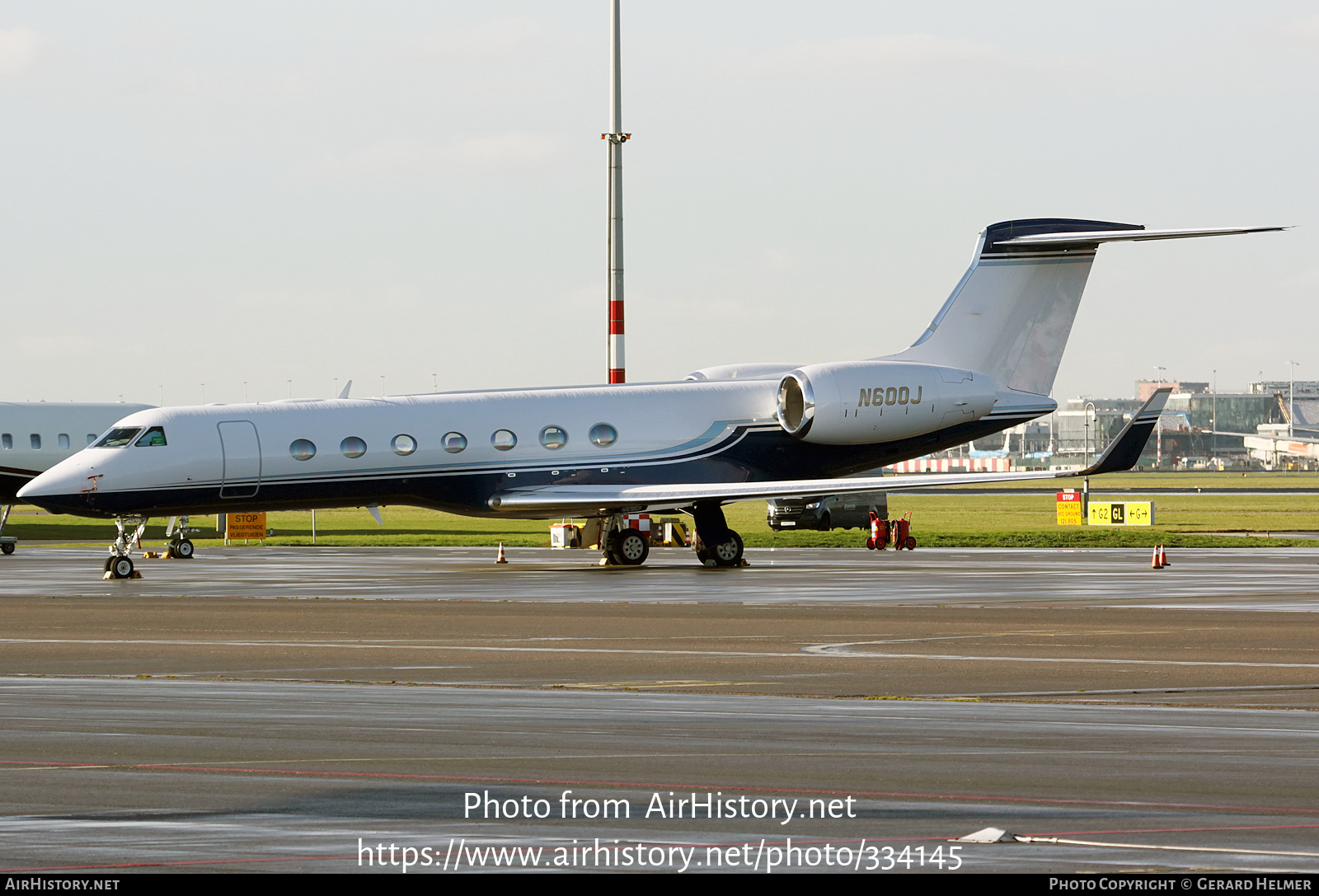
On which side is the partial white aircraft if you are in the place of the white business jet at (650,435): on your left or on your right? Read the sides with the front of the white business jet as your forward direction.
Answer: on your right

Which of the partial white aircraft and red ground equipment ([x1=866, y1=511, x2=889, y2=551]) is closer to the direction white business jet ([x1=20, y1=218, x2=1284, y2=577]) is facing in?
the partial white aircraft

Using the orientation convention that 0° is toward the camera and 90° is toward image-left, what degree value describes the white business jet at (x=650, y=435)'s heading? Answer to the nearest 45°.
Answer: approximately 45°

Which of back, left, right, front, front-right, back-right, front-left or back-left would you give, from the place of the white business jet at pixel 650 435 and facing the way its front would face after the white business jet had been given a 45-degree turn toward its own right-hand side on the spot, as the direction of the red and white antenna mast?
right

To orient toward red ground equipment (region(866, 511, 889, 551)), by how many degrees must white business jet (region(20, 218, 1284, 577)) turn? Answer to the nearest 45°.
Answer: approximately 180°
